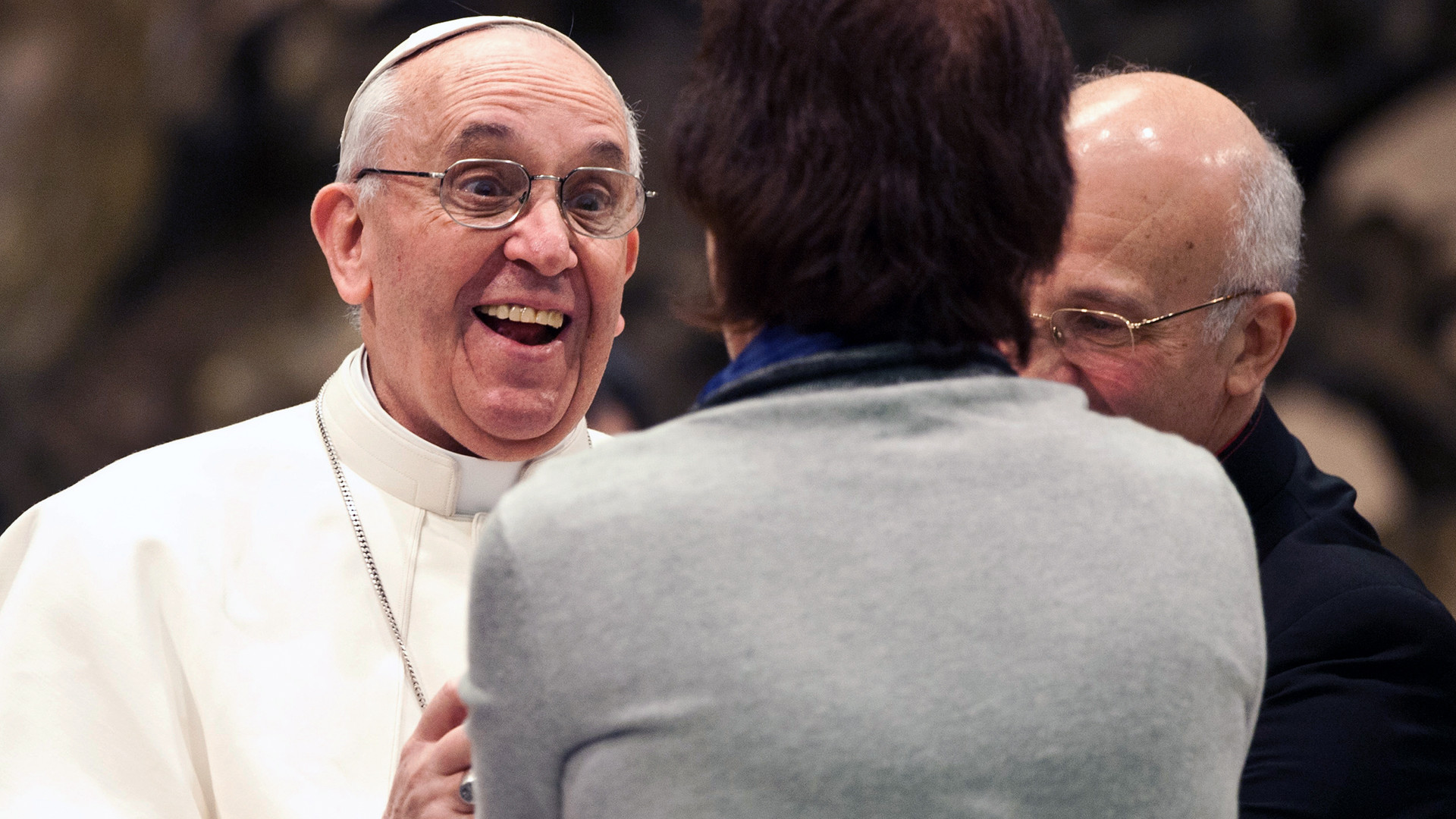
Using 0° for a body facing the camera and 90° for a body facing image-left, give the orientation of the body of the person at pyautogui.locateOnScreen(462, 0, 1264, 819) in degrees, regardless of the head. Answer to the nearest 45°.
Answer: approximately 180°

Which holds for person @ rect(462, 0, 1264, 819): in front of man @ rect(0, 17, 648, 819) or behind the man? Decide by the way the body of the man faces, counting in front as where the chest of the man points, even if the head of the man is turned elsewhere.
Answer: in front

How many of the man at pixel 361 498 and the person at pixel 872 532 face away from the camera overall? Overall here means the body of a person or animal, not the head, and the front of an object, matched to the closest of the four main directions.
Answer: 1

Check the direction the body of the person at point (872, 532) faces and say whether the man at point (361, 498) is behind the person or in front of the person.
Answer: in front

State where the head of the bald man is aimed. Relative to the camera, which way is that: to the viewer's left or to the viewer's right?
to the viewer's left

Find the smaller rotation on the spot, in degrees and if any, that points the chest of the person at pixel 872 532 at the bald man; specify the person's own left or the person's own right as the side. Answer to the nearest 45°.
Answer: approximately 45° to the person's own right

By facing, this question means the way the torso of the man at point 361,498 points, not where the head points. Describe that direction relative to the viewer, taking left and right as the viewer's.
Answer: facing the viewer and to the right of the viewer
